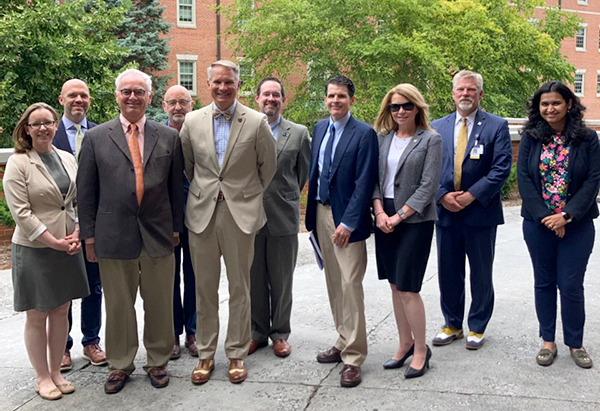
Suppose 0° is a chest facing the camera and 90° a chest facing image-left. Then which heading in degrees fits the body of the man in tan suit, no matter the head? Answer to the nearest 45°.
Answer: approximately 0°

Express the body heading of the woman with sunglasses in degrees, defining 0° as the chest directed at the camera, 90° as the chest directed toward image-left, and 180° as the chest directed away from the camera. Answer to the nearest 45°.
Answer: approximately 45°

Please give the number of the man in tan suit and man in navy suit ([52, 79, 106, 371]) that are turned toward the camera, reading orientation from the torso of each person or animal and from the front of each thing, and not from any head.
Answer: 2

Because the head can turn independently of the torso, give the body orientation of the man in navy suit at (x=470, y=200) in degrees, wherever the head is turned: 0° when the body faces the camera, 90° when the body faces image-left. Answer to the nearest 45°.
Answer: approximately 45°

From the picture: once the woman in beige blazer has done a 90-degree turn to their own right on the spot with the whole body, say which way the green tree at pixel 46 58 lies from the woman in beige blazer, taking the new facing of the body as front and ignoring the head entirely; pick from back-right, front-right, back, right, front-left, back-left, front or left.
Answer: back-right

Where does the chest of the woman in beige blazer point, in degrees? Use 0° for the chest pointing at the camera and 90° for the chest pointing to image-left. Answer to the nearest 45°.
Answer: approximately 315°

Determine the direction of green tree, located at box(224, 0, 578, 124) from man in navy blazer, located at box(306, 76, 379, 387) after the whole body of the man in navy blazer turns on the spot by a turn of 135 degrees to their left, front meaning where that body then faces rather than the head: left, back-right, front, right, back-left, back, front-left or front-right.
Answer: left

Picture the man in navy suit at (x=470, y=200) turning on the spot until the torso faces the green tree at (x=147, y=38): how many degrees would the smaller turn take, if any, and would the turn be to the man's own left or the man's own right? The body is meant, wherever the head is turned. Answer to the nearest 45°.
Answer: approximately 90° to the man's own right
